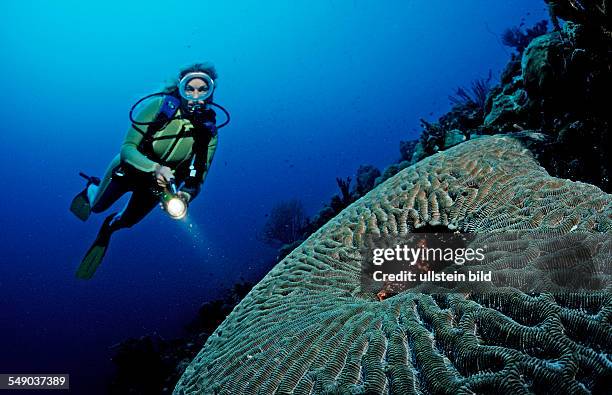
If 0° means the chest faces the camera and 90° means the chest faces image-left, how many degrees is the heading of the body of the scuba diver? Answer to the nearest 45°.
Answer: approximately 315°
